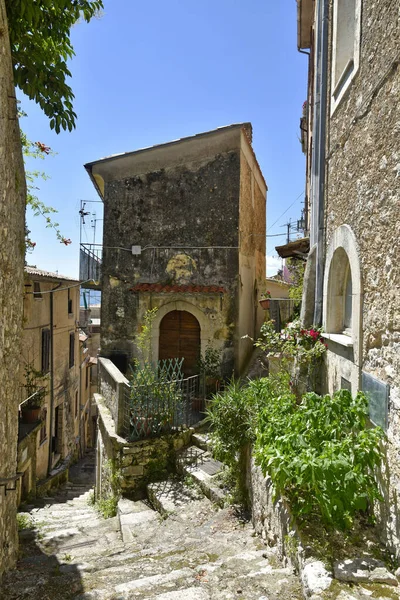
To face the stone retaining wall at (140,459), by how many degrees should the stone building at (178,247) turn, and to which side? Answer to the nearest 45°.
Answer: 0° — it already faces it

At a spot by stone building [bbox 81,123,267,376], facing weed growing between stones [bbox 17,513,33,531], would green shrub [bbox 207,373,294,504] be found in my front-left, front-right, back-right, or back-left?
front-left

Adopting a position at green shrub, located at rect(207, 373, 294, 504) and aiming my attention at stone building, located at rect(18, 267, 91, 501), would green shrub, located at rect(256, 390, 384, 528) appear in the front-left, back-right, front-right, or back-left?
back-left

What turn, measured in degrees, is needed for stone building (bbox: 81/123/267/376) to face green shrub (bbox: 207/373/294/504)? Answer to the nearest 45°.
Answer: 0° — it already faces it

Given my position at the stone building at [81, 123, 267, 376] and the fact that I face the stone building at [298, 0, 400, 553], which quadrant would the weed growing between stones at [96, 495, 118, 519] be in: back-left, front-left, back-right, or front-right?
front-right

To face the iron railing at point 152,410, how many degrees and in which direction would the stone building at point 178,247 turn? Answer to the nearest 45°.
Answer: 0° — it already faces it

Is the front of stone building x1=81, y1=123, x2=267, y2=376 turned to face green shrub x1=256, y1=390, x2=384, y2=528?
yes

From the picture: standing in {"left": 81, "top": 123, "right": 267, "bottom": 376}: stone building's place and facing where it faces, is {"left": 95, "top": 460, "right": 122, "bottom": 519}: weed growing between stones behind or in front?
in front

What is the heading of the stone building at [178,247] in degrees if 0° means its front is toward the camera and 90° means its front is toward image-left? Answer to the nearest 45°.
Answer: approximately 0°
